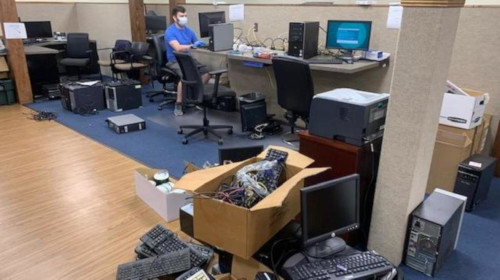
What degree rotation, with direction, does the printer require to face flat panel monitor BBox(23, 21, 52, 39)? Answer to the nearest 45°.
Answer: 0° — it already faces it

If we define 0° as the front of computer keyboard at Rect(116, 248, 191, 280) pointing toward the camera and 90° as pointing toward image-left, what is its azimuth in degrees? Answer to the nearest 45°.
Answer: approximately 0°

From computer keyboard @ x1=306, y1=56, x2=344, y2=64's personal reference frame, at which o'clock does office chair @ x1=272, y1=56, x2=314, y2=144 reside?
The office chair is roughly at 1 o'clock from the computer keyboard.

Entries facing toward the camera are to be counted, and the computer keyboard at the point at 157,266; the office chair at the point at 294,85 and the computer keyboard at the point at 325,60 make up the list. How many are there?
2

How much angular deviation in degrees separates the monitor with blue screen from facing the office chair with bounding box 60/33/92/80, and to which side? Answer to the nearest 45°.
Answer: approximately 90° to its right

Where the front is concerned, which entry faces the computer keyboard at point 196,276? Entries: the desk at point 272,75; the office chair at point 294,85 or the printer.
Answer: the desk
